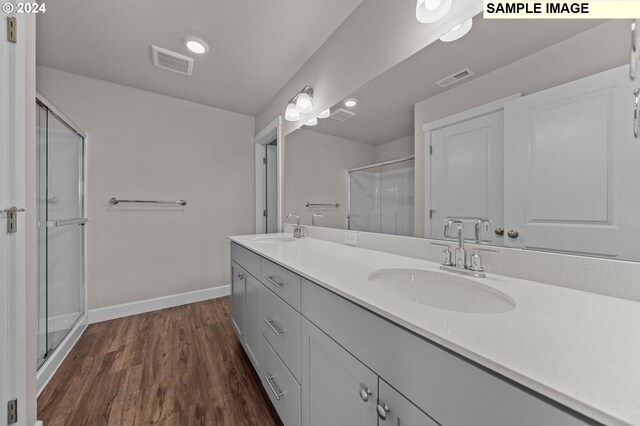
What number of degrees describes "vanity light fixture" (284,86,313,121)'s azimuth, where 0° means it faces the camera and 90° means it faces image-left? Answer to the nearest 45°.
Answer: approximately 45°

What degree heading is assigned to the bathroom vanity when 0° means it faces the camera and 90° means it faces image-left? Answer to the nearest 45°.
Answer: approximately 45°

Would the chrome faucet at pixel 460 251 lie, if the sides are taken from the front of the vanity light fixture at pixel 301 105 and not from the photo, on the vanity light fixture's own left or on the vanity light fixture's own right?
on the vanity light fixture's own left

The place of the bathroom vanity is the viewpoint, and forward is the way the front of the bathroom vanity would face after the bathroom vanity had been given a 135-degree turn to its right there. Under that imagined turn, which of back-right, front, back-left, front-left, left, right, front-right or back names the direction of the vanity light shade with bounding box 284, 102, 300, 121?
front-left

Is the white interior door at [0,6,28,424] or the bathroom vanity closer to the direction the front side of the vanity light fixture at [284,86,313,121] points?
the white interior door

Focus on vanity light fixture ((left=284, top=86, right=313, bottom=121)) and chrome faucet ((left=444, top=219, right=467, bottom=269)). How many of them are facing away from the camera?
0

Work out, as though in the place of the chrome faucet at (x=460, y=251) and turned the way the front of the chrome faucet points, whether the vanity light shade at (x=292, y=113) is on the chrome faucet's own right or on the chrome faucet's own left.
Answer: on the chrome faucet's own right

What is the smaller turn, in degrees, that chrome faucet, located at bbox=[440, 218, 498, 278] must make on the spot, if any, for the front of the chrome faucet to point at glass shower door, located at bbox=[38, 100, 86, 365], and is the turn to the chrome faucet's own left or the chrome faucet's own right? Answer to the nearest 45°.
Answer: approximately 45° to the chrome faucet's own right

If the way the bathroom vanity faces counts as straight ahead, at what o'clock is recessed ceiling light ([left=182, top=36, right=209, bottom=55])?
The recessed ceiling light is roughly at 2 o'clock from the bathroom vanity.

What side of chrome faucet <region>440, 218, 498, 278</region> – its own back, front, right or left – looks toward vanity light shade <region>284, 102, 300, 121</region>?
right
